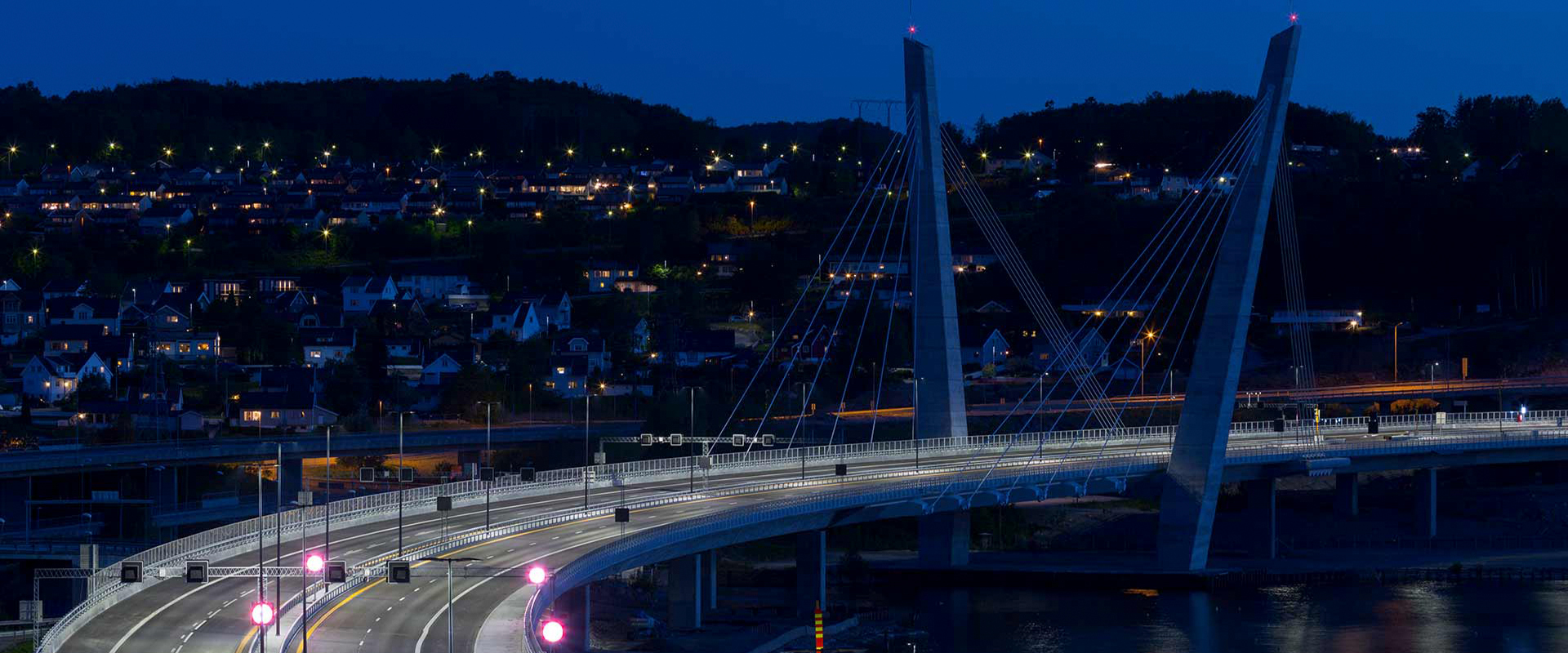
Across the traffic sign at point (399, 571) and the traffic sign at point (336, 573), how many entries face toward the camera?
2

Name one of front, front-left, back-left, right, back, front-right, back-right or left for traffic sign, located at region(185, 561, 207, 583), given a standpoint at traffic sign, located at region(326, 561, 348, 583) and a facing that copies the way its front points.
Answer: back-right

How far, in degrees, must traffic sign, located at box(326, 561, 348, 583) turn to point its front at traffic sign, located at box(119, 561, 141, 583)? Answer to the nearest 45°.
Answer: approximately 135° to its right

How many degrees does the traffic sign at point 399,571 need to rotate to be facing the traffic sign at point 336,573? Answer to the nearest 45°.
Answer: approximately 90° to its right

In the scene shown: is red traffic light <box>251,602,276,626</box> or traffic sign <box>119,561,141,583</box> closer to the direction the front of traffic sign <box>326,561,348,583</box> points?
the red traffic light

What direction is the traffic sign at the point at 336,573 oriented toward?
toward the camera

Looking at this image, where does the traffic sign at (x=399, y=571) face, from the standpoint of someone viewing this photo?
facing the viewer

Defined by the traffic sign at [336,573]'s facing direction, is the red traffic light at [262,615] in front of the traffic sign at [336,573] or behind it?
in front

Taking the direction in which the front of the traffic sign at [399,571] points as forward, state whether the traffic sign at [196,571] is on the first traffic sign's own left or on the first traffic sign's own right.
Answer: on the first traffic sign's own right

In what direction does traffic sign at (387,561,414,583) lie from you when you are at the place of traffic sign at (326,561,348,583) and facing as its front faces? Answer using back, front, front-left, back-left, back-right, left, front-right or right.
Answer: left
